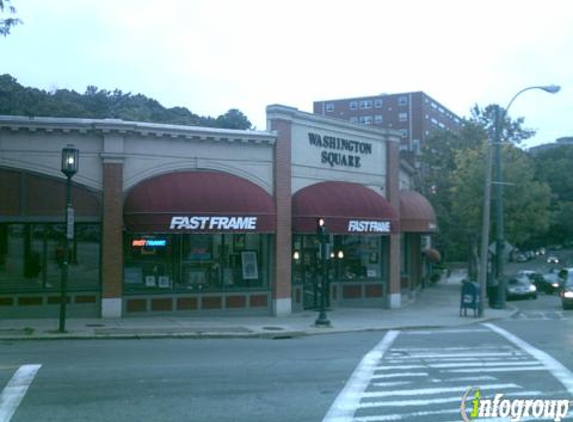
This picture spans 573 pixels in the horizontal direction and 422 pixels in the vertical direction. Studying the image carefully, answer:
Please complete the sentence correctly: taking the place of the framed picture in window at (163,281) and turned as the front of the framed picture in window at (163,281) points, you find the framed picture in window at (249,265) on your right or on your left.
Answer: on your left

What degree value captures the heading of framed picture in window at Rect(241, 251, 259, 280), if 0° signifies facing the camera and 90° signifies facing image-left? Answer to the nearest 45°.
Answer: approximately 0°

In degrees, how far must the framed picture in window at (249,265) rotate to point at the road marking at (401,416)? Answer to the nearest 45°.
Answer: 0° — it already faces it

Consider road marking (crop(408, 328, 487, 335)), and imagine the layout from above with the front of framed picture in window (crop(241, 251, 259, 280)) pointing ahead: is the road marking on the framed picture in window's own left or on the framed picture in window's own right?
on the framed picture in window's own left

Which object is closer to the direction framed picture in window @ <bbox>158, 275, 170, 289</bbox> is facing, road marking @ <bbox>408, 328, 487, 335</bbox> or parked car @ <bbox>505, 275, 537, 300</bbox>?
the road marking

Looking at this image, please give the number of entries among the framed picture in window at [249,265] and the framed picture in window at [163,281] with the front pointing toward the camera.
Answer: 2

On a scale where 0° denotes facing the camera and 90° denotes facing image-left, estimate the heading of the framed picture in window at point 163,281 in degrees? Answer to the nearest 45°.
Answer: approximately 0°

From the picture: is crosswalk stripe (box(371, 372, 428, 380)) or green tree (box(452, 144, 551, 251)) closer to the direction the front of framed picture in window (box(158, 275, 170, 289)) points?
the crosswalk stripe
